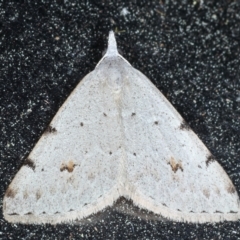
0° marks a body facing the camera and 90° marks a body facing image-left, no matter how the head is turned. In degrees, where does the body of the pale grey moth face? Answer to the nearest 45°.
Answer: approximately 180°
